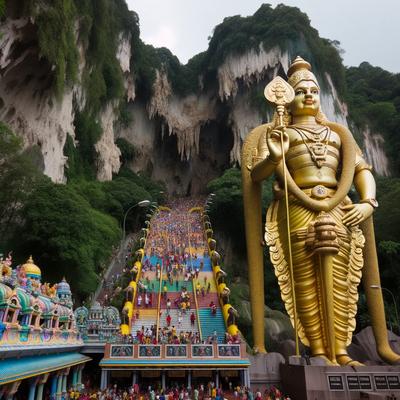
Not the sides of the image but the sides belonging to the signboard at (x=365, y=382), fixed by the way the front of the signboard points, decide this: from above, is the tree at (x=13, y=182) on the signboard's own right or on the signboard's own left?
on the signboard's own right

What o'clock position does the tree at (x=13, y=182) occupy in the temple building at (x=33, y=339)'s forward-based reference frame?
The tree is roughly at 7 o'clock from the temple building.

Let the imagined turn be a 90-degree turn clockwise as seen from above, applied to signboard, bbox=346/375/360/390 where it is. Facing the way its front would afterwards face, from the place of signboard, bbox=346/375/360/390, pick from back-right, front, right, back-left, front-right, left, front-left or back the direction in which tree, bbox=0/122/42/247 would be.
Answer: front

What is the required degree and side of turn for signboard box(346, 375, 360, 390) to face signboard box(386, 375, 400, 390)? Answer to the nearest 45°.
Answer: approximately 135° to its left

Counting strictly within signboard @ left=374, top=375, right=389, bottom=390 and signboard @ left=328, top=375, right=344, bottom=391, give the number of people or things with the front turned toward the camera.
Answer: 2
